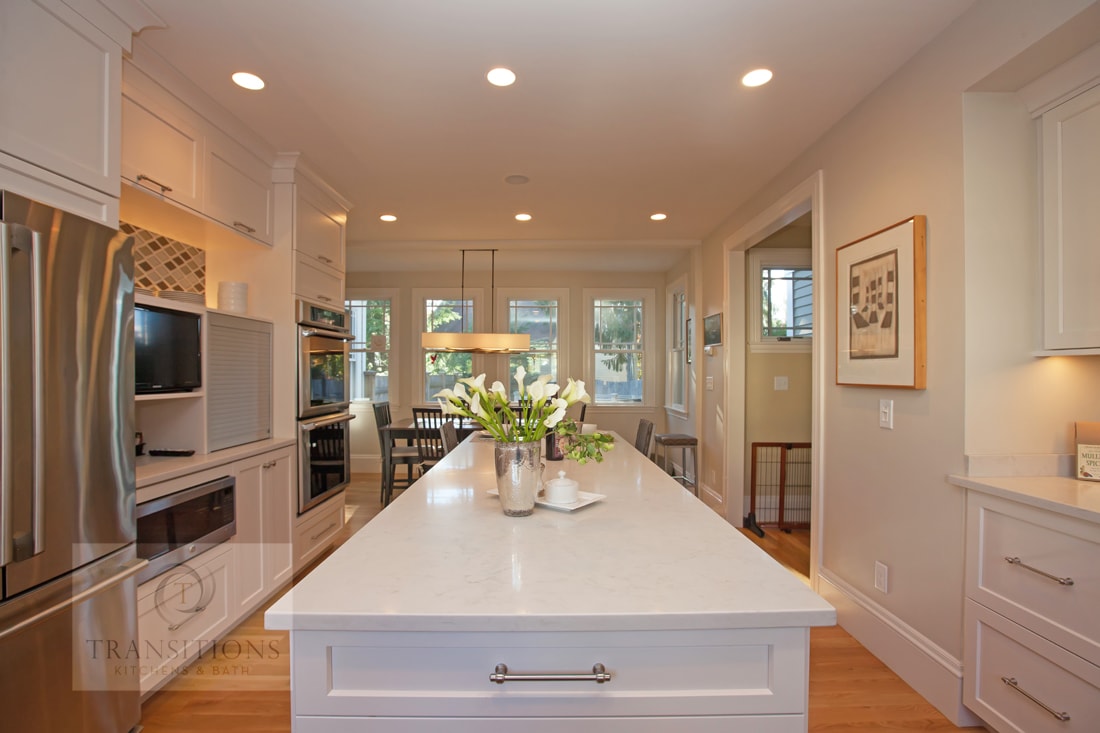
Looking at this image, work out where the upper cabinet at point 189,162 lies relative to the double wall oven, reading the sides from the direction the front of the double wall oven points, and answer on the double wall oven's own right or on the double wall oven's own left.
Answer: on the double wall oven's own right

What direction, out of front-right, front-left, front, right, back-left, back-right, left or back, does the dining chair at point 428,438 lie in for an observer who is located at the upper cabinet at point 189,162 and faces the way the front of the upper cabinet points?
left

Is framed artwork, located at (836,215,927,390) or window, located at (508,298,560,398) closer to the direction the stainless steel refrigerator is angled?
the framed artwork

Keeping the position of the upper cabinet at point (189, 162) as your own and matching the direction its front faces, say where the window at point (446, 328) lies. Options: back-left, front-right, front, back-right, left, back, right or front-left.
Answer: left

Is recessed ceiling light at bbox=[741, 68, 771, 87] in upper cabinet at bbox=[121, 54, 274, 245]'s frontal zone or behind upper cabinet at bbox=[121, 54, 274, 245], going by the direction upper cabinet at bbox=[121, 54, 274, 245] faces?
frontal zone

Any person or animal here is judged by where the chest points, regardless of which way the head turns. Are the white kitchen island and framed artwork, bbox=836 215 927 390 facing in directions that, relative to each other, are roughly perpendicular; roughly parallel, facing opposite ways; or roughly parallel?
roughly perpendicular

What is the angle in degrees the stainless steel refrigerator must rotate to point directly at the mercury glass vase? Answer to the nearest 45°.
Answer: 0° — it already faces it

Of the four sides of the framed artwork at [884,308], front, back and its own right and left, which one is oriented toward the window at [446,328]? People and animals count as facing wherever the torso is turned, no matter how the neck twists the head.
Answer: right

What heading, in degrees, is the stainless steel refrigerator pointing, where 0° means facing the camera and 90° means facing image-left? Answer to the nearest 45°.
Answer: approximately 315°

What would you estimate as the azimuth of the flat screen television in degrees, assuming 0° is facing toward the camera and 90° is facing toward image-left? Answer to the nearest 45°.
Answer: approximately 315°

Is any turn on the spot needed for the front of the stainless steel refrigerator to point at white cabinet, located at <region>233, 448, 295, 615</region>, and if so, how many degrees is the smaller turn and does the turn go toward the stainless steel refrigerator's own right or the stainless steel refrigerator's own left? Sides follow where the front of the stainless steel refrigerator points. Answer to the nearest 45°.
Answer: approximately 90° to the stainless steel refrigerator's own left

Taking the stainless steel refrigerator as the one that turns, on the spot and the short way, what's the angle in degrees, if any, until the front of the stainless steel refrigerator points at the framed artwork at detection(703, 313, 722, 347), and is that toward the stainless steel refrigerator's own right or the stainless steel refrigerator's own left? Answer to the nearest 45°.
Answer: approximately 45° to the stainless steel refrigerator's own left

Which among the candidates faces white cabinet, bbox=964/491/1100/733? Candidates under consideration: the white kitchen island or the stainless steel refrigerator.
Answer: the stainless steel refrigerator

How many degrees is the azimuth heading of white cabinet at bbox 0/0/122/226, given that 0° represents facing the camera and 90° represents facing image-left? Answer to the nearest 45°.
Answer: approximately 315°

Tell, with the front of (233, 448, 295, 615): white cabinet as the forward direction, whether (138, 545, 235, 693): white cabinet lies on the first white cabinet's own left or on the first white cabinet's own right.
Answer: on the first white cabinet's own right
